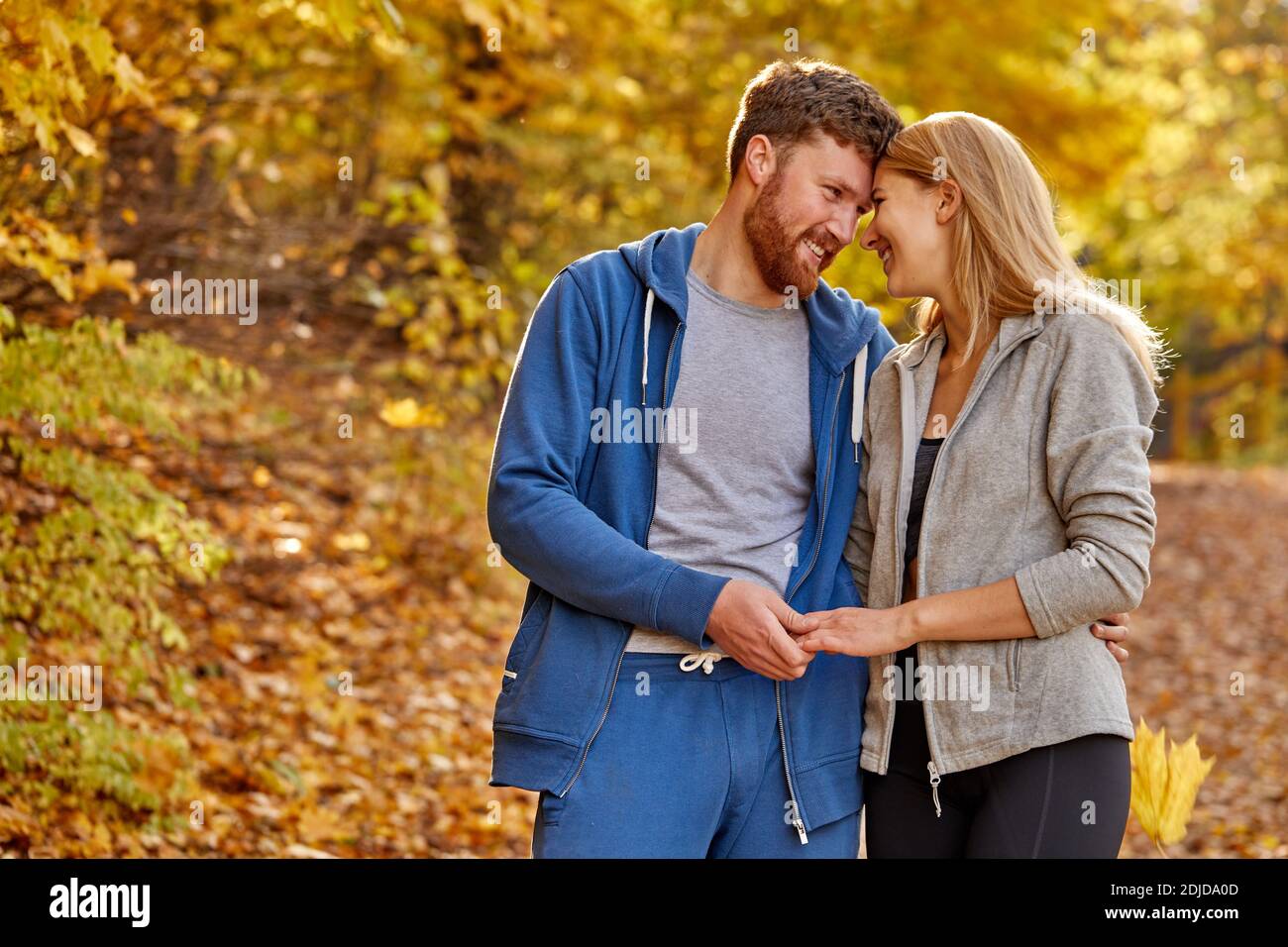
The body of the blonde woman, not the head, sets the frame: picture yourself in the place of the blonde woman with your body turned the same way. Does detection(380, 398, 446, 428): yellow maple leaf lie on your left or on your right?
on your right

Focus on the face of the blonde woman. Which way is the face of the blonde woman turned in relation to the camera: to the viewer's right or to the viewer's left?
to the viewer's left

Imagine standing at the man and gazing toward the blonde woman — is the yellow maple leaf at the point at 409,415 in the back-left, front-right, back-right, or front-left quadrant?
back-left

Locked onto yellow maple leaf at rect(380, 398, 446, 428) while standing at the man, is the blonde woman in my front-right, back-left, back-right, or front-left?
back-right
